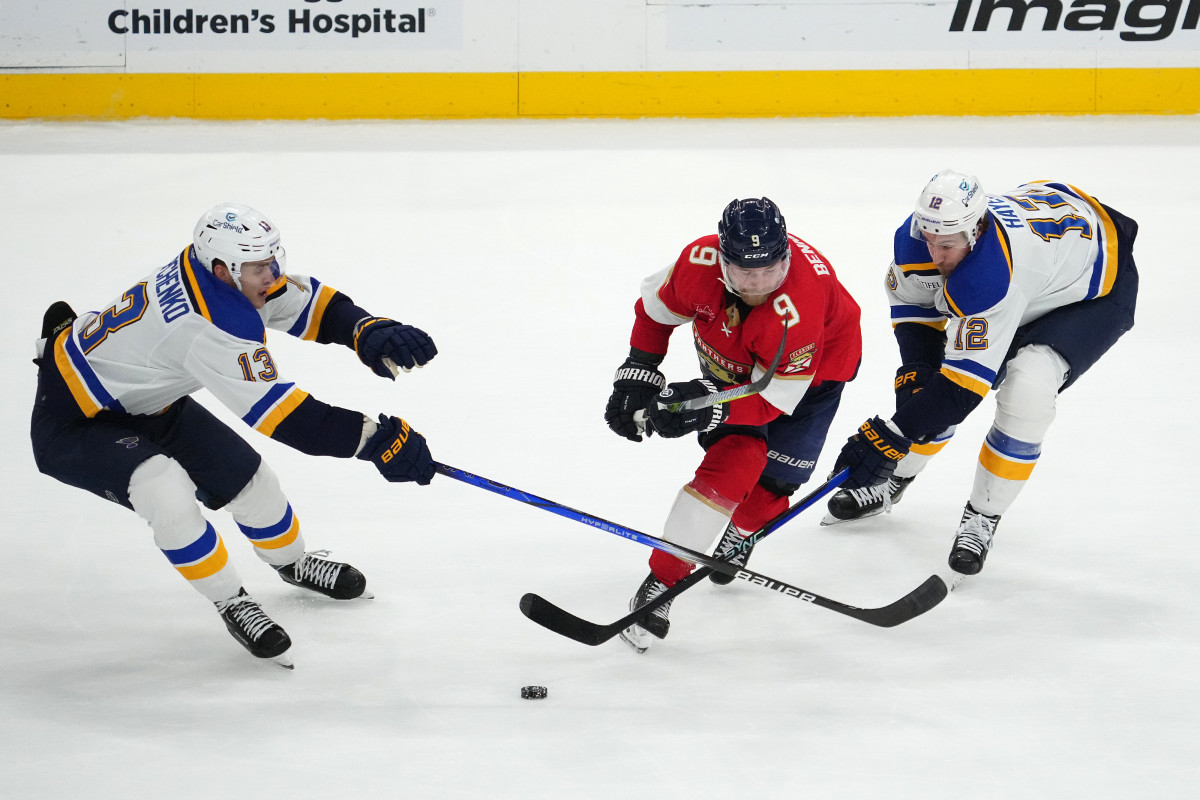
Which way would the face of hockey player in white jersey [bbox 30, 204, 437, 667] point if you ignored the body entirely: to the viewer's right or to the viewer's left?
to the viewer's right

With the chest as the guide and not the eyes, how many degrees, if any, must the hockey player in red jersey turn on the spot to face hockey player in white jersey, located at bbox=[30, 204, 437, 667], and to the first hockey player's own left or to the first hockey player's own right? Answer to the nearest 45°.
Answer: approximately 45° to the first hockey player's own right

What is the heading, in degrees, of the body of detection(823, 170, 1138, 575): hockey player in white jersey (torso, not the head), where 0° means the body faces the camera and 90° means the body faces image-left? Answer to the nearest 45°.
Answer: approximately 45°

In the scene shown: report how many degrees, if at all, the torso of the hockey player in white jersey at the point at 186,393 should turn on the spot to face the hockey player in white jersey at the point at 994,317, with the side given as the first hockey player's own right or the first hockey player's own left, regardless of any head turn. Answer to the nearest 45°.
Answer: approximately 45° to the first hockey player's own left

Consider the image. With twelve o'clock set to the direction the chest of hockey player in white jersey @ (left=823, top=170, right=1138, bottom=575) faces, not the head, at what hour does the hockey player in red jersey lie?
The hockey player in red jersey is roughly at 12 o'clock from the hockey player in white jersey.
